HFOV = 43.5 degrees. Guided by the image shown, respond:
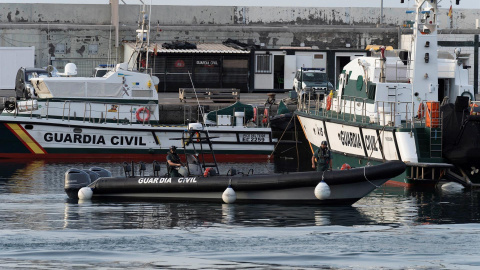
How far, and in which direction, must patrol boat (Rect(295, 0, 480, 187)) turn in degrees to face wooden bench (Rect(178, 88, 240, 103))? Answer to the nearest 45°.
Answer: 0° — it already faces it

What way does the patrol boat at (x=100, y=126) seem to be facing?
to the viewer's left

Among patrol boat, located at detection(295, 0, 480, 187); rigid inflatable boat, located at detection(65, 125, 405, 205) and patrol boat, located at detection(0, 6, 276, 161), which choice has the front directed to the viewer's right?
the rigid inflatable boat

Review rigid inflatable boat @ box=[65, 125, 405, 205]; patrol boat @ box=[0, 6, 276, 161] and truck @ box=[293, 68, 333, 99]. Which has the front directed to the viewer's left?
the patrol boat

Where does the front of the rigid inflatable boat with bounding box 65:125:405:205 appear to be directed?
to the viewer's right

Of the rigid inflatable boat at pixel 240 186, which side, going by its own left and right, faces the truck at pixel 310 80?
left

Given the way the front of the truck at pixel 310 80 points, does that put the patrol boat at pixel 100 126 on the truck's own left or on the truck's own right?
on the truck's own right

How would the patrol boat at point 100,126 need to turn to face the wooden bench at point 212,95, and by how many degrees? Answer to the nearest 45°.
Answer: approximately 135° to its right

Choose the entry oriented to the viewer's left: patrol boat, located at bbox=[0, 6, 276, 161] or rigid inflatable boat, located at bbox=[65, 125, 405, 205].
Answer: the patrol boat

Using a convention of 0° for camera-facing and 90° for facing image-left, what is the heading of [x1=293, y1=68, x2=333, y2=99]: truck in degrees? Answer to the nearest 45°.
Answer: approximately 315°

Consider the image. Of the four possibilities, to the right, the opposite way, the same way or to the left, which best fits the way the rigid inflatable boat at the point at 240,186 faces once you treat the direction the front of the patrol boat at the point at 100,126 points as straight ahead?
the opposite way
